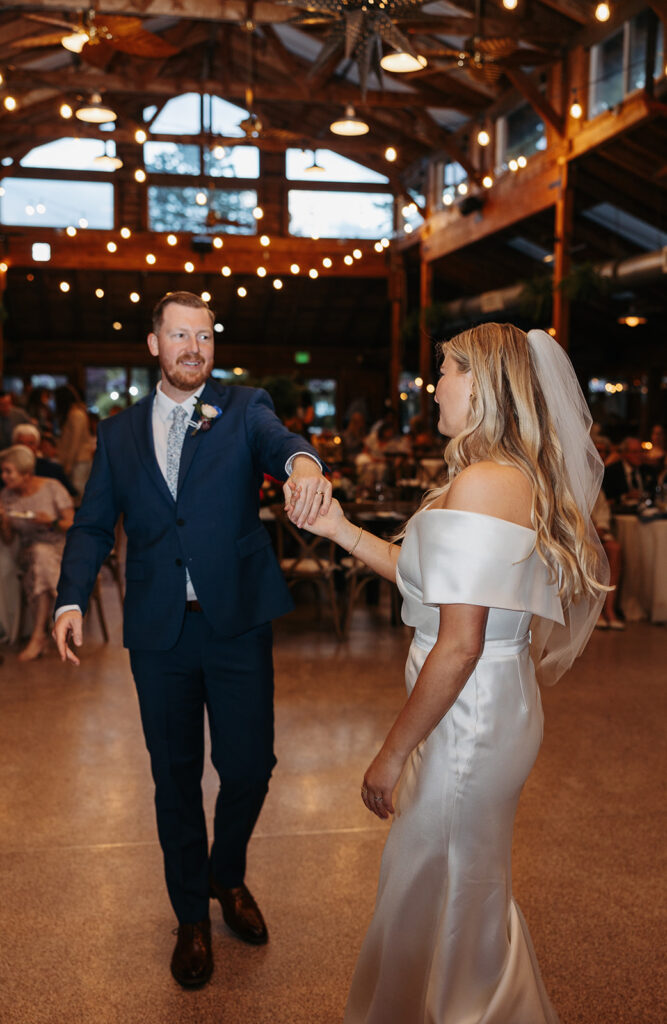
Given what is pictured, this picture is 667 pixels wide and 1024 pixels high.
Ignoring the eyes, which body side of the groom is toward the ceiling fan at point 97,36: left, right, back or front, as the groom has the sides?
back

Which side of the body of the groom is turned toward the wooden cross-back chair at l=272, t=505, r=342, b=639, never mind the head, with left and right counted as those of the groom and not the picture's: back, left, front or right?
back

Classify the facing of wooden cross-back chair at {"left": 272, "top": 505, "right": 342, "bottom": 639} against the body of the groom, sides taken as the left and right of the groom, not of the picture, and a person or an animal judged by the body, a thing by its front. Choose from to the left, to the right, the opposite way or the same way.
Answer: the opposite way

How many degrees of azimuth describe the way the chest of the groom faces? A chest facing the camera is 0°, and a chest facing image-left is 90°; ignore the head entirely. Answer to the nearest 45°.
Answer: approximately 0°

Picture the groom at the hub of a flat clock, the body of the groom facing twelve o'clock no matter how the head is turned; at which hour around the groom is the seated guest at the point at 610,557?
The seated guest is roughly at 7 o'clock from the groom.

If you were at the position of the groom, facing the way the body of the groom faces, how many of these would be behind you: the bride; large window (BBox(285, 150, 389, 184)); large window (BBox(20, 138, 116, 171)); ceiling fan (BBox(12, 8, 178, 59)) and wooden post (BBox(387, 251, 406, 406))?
4

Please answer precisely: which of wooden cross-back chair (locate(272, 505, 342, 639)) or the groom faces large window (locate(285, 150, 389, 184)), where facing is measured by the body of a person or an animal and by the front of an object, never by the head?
the wooden cross-back chair

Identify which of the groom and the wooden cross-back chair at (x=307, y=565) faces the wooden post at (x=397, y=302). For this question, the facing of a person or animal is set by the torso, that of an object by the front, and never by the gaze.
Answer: the wooden cross-back chair

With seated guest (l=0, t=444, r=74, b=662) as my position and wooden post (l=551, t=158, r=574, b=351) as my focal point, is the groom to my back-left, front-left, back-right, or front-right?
back-right

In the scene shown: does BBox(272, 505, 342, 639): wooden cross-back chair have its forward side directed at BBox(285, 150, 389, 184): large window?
yes

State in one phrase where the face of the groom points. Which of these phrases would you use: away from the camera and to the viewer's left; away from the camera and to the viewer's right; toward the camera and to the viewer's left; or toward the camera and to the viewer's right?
toward the camera and to the viewer's right

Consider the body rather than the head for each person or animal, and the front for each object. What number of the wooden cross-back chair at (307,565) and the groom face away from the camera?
1

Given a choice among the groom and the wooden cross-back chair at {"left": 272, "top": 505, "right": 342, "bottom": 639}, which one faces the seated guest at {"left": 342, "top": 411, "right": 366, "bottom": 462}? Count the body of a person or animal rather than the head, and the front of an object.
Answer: the wooden cross-back chair

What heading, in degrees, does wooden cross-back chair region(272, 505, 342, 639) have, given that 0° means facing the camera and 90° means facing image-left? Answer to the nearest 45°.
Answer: approximately 180°
